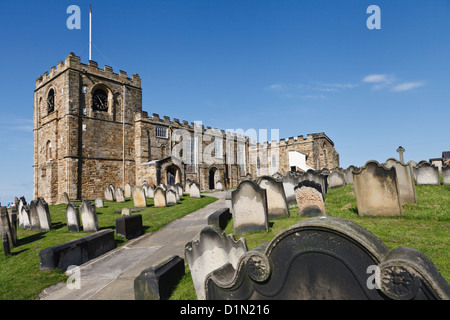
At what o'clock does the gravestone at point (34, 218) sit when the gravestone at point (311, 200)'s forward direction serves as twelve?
the gravestone at point (34, 218) is roughly at 3 o'clock from the gravestone at point (311, 200).

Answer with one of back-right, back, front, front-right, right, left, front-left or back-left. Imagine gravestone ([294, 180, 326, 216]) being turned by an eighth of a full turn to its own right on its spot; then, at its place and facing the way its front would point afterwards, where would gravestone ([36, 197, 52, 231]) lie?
front-right

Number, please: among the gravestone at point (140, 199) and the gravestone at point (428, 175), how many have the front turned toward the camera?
2

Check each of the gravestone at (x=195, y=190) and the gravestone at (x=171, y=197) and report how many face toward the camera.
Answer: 2

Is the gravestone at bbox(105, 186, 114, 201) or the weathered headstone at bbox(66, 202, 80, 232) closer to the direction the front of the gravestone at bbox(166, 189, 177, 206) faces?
the weathered headstone

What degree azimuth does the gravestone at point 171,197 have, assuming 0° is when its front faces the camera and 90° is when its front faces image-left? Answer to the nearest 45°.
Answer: approximately 0°

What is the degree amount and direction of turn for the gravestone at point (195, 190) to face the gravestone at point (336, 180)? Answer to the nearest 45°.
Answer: approximately 45° to its left

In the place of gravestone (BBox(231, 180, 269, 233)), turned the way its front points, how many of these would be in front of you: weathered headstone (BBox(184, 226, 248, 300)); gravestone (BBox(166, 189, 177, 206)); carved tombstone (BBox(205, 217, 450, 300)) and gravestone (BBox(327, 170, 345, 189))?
2

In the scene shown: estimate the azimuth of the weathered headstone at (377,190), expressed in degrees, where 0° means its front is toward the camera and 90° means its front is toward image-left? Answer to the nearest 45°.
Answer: approximately 0°
